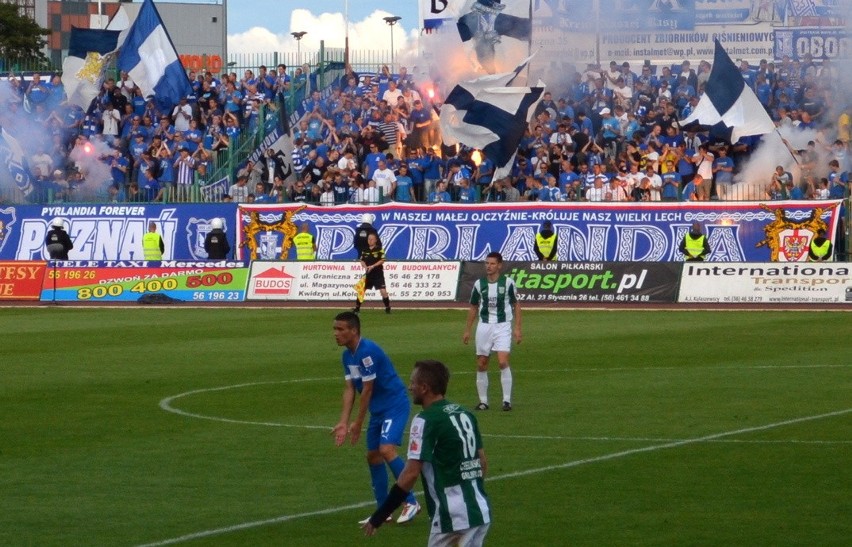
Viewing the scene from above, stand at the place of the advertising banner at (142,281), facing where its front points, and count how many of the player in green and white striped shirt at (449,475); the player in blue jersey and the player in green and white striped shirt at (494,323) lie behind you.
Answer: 0

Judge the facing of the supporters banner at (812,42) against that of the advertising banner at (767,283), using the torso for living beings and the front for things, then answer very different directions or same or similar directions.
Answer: same or similar directions

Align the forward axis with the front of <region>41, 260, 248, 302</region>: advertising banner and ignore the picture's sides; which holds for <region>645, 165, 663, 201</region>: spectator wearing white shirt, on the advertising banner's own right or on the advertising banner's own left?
on the advertising banner's own left

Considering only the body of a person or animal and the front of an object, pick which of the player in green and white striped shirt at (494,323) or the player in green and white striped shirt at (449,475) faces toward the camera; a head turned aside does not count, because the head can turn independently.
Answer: the player in green and white striped shirt at (494,323)

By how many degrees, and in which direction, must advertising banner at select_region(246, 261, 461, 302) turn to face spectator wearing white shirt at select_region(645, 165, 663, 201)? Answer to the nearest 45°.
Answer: approximately 90° to its left

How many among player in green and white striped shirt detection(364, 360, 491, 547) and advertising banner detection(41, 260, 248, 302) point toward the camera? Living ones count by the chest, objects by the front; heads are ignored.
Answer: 1

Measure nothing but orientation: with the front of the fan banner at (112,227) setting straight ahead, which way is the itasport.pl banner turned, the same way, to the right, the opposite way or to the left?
the same way

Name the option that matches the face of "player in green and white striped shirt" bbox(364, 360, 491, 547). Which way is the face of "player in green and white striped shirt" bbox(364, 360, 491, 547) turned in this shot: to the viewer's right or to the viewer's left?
to the viewer's left

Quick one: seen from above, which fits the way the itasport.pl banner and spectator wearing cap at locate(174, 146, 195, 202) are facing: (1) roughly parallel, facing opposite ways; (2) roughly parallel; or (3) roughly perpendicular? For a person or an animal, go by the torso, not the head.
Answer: roughly parallel

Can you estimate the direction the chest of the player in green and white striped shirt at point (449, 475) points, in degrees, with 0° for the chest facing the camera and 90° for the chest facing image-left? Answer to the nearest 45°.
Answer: approximately 135°

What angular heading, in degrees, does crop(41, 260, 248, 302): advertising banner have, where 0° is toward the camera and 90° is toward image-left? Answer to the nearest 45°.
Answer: approximately 0°

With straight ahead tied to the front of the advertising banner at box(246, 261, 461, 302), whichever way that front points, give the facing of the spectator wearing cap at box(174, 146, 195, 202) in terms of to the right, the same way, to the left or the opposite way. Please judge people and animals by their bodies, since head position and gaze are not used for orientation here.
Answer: the same way

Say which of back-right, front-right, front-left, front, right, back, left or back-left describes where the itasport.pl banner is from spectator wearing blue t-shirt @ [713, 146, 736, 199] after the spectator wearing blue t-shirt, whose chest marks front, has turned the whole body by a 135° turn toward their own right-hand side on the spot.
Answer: left

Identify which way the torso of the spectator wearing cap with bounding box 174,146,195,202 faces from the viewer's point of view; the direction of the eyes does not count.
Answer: toward the camera

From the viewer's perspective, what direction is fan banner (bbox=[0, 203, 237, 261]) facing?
toward the camera

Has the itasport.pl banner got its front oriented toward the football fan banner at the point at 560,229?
no

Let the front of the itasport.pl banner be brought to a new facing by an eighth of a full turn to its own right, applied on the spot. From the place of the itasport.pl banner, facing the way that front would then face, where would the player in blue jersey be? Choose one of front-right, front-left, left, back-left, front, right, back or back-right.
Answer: front-left

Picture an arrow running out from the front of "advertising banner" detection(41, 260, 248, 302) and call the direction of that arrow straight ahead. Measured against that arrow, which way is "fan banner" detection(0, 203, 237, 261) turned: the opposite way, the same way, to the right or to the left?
the same way

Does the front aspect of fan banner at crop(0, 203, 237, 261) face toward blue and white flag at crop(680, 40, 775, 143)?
no

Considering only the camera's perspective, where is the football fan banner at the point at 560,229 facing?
facing the viewer
